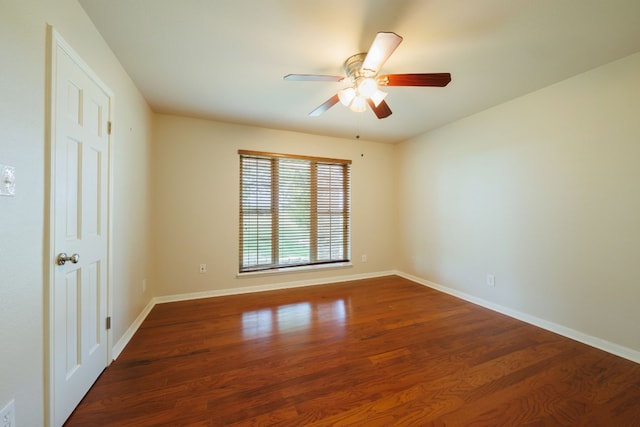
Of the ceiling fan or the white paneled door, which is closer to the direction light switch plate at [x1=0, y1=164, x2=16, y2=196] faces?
the ceiling fan

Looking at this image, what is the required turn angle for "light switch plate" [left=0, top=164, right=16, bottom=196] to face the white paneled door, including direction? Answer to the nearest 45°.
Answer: approximately 90° to its left

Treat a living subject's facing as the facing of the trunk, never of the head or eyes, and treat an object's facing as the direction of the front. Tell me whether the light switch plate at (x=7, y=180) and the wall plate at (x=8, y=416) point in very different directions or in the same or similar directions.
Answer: same or similar directions

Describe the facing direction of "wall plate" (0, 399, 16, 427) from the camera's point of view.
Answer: facing the viewer and to the right of the viewer

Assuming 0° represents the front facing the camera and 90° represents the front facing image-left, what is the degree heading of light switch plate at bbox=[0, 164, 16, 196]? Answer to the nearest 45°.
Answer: approximately 315°

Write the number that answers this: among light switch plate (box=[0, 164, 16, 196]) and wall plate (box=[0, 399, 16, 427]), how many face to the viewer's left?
0

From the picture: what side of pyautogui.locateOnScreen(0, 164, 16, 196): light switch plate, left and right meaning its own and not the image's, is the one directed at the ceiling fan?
front

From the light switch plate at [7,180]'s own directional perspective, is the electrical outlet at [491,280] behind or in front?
in front
